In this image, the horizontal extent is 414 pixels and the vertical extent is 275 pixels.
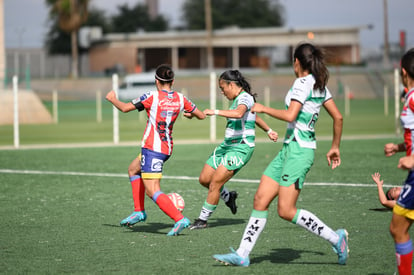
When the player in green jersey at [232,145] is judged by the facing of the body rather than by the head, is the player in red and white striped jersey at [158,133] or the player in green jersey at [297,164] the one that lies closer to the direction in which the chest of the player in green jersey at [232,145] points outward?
the player in red and white striped jersey

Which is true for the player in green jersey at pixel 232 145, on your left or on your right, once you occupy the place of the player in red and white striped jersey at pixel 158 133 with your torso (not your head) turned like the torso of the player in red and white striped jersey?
on your right

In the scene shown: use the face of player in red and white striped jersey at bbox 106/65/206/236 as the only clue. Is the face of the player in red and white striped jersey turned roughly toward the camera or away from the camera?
away from the camera

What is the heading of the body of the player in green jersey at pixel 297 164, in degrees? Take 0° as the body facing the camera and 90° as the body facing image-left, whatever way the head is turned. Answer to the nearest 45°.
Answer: approximately 135°

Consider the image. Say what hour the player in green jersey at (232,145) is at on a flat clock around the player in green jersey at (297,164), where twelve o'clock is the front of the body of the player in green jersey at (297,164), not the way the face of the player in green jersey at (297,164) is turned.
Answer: the player in green jersey at (232,145) is roughly at 1 o'clock from the player in green jersey at (297,164).

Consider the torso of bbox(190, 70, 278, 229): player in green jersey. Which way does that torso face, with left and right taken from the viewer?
facing to the left of the viewer
